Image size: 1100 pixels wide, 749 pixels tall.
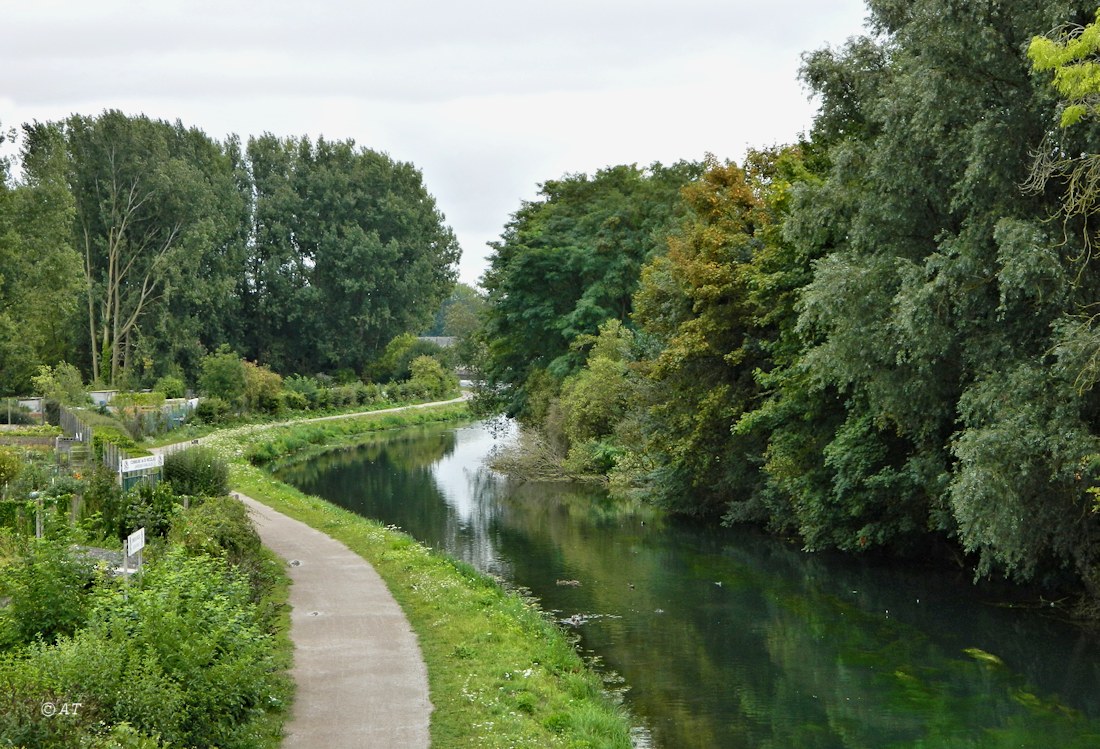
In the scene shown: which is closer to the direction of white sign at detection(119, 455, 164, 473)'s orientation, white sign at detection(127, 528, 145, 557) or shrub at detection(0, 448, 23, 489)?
the white sign

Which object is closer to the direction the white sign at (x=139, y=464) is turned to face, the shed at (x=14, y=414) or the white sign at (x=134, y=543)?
the white sign

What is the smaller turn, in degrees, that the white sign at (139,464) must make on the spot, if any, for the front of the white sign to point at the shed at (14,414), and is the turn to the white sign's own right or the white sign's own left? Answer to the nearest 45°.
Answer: approximately 180°

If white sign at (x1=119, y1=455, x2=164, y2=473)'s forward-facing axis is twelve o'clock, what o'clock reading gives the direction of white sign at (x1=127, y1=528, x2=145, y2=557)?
white sign at (x1=127, y1=528, x2=145, y2=557) is roughly at 12 o'clock from white sign at (x1=119, y1=455, x2=164, y2=473).

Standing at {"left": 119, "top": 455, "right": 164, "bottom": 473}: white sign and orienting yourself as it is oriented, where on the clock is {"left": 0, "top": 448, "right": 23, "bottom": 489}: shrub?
The shrub is roughly at 5 o'clock from the white sign.

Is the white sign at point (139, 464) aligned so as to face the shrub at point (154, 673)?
yes

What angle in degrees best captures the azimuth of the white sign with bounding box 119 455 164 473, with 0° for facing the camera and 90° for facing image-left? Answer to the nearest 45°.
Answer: approximately 0°

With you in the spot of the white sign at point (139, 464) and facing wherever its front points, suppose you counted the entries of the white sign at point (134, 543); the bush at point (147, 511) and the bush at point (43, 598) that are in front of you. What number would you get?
3

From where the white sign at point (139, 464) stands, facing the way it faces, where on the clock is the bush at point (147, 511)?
The bush is roughly at 12 o'clock from the white sign.
